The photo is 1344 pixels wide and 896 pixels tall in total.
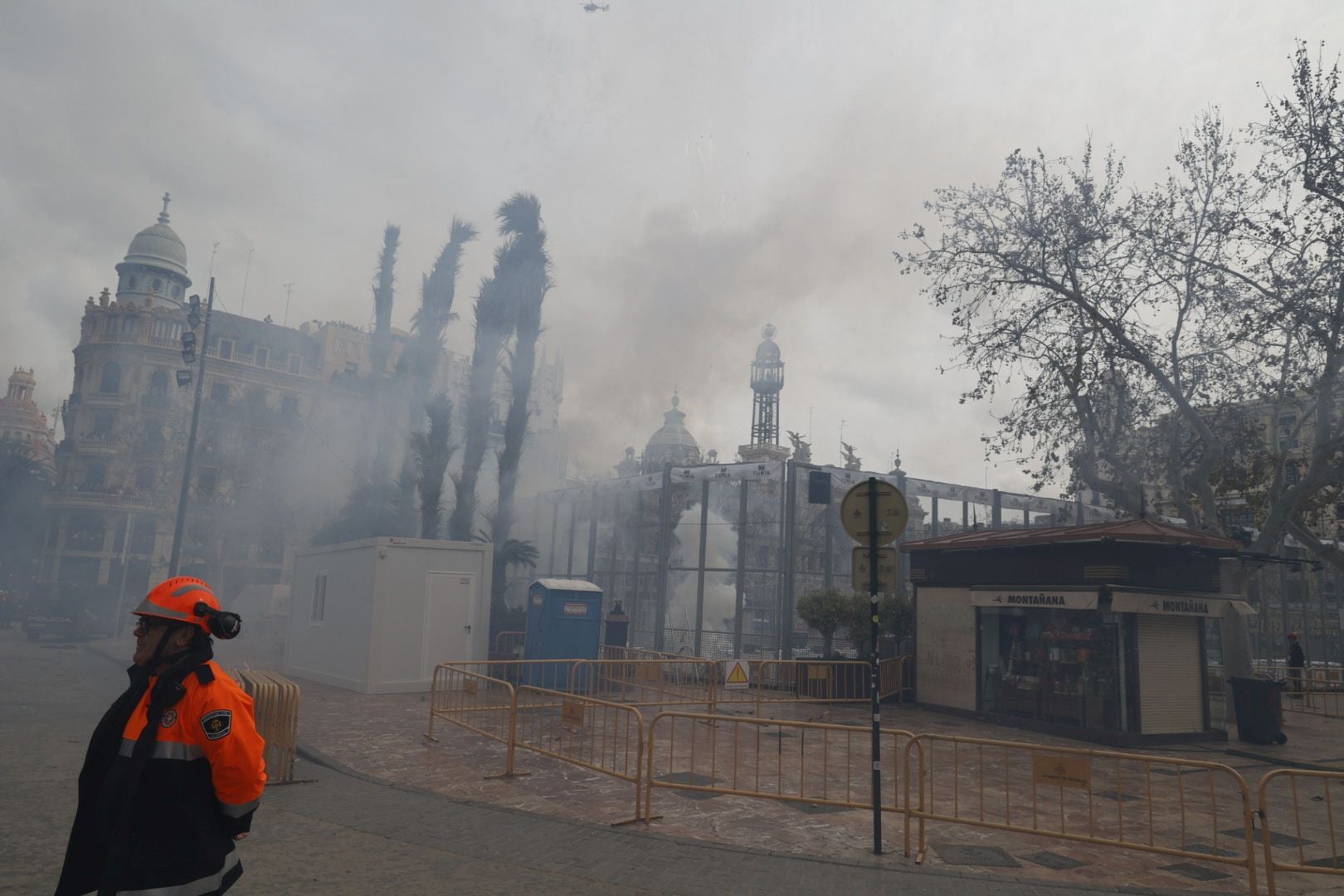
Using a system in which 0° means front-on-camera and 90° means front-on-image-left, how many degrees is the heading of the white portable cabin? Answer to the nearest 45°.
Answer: approximately 315°

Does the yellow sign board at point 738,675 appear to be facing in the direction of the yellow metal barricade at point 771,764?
yes

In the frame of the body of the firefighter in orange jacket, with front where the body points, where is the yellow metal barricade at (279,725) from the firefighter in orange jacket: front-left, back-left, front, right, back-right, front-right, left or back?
back-right

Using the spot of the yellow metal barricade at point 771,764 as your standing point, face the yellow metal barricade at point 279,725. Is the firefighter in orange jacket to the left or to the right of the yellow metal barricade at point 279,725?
left
